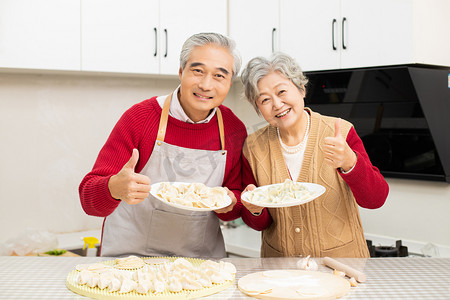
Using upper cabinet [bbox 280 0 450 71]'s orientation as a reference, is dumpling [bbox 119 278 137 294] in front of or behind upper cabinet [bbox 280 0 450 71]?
in front

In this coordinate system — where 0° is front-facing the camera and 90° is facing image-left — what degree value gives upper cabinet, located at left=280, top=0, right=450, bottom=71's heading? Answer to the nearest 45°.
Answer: approximately 45°

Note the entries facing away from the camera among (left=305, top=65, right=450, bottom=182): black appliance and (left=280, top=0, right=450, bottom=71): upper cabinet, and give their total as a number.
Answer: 0

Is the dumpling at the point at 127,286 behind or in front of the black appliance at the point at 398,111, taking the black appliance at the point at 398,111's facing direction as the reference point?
in front

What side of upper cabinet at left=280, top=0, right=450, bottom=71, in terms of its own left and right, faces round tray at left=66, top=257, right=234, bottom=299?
front

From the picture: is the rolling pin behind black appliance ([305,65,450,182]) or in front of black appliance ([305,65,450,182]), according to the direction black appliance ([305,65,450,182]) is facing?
in front

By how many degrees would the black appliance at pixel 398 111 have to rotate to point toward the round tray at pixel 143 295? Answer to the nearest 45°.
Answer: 0° — it already faces it
